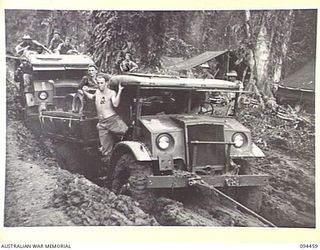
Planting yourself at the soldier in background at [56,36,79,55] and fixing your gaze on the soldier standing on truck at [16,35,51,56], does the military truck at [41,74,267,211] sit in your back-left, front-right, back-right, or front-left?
back-left

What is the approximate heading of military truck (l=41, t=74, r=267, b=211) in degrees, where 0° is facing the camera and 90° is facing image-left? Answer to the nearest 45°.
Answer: approximately 315°

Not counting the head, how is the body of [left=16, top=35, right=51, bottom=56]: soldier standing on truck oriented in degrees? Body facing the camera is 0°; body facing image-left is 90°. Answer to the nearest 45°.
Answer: approximately 0°

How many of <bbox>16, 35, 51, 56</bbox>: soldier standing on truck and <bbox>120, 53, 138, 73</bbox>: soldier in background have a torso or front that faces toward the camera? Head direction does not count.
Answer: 2
